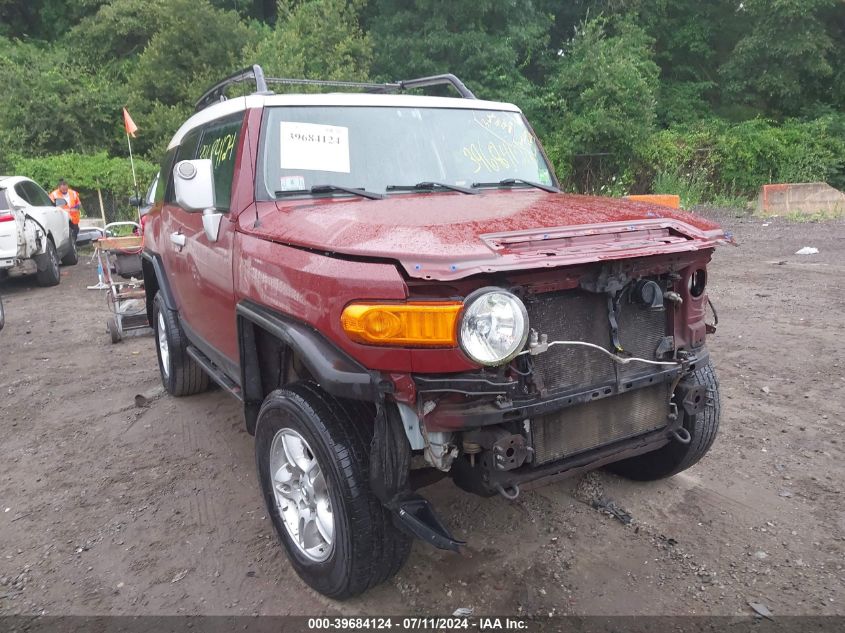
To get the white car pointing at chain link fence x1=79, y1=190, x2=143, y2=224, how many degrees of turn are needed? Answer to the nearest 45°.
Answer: approximately 45° to its left

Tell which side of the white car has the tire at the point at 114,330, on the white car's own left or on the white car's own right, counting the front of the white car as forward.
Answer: on the white car's own right

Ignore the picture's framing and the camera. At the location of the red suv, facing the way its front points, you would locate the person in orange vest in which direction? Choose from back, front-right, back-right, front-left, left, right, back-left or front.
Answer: back

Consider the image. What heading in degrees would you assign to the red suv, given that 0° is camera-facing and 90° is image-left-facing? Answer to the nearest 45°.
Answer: approximately 315°

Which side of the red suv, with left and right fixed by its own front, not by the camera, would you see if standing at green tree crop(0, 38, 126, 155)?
back

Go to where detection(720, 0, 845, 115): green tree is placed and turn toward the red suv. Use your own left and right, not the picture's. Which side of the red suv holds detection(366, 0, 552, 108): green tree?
right

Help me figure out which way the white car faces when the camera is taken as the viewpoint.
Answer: facing away from the viewer and to the right of the viewer

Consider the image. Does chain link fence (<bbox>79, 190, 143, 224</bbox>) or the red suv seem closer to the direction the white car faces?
the chain link fence

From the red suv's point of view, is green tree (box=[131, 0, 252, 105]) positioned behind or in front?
behind

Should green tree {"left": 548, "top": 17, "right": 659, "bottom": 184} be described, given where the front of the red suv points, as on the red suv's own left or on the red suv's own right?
on the red suv's own left

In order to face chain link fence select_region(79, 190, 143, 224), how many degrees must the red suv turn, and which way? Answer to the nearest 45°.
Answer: approximately 180°

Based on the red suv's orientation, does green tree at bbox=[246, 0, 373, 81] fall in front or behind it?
behind

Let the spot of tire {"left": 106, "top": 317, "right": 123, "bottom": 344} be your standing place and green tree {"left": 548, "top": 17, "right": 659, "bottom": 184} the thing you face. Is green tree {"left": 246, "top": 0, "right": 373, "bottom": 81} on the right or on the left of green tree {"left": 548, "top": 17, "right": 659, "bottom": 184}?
left
